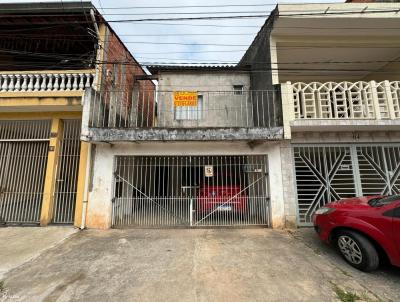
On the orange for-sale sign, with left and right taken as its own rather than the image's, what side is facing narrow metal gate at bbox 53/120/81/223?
right

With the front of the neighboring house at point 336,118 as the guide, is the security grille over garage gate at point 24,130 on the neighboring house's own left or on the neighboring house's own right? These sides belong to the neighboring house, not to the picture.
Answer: on the neighboring house's own right

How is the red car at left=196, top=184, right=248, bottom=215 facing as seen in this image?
away from the camera

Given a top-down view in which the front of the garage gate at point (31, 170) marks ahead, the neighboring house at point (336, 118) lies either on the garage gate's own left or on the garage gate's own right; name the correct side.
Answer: on the garage gate's own left

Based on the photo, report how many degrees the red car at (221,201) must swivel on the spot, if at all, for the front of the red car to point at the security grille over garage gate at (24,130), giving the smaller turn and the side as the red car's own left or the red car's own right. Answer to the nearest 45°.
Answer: approximately 90° to the red car's own left

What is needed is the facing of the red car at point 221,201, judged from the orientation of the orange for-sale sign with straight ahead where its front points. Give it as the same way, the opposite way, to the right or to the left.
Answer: the opposite way

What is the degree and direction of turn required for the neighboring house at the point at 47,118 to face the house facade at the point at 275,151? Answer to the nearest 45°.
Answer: approximately 45° to its left

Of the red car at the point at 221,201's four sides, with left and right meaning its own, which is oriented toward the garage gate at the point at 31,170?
left
